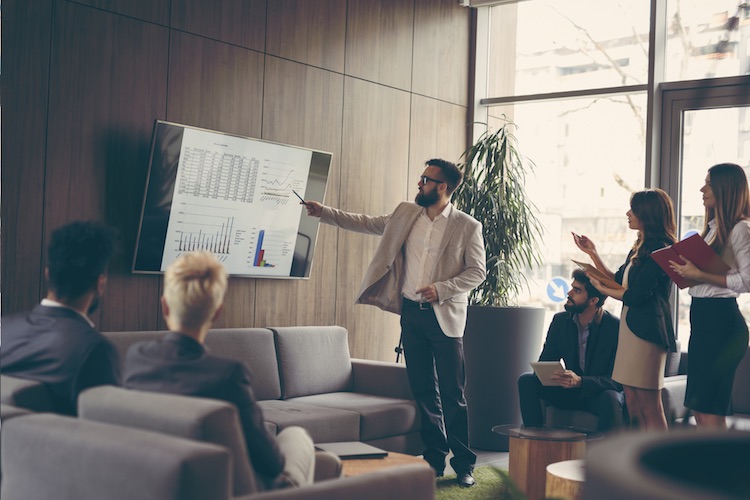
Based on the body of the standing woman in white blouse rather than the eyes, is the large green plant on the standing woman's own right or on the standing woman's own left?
on the standing woman's own right

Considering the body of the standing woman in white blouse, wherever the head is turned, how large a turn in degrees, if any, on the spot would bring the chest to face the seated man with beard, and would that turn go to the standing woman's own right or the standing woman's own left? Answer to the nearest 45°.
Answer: approximately 45° to the standing woman's own right

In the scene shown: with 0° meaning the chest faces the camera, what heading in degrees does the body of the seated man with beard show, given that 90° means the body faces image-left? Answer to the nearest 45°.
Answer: approximately 45°

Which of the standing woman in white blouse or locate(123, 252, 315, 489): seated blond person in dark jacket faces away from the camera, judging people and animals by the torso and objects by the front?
the seated blond person in dark jacket

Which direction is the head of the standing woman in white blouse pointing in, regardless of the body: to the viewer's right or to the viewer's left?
to the viewer's left

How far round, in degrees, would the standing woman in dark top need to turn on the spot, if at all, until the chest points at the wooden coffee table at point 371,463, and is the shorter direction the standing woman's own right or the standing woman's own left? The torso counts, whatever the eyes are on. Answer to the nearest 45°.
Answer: approximately 45° to the standing woman's own left

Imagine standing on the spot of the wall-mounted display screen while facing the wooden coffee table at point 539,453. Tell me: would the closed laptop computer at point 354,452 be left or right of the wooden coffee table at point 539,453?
right

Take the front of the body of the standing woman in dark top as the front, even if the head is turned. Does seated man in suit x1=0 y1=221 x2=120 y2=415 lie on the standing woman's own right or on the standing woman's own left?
on the standing woman's own left

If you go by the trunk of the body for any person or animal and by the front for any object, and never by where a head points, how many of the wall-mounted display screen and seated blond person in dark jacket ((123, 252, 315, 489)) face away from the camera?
1

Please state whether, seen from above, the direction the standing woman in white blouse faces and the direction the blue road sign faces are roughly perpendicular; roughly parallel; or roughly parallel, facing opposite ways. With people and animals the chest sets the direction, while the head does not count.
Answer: roughly perpendicular

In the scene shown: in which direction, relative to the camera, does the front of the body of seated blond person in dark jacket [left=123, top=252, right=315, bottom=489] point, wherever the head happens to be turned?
away from the camera

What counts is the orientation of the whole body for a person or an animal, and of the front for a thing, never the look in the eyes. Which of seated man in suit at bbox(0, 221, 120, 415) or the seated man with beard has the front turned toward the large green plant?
the seated man in suit
